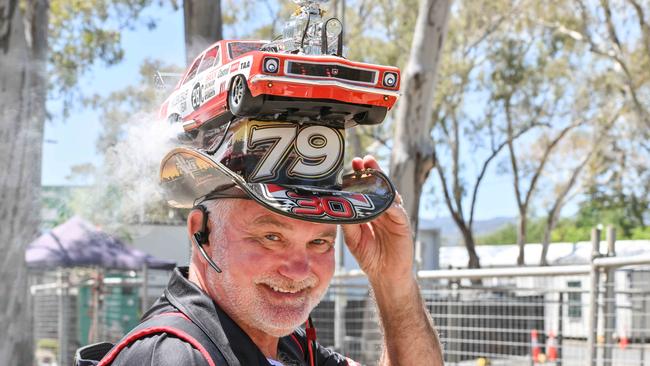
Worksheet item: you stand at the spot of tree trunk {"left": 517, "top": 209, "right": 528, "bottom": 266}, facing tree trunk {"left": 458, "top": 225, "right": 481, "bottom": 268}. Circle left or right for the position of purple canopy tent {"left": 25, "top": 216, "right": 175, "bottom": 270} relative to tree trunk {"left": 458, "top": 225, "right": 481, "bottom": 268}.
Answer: left

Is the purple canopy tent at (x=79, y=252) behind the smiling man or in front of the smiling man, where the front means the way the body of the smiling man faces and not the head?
behind

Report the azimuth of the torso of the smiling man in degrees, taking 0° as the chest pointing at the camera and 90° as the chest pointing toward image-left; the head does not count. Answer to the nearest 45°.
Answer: approximately 315°

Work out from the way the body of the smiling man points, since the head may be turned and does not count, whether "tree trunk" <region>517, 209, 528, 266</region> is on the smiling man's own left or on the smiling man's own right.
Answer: on the smiling man's own left

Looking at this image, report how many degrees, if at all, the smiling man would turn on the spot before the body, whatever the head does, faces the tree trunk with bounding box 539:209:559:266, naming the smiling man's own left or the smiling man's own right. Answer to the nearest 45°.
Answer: approximately 135° to the smiling man's own left

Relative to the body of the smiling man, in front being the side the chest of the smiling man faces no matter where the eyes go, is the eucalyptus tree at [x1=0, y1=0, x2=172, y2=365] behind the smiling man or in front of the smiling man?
behind
